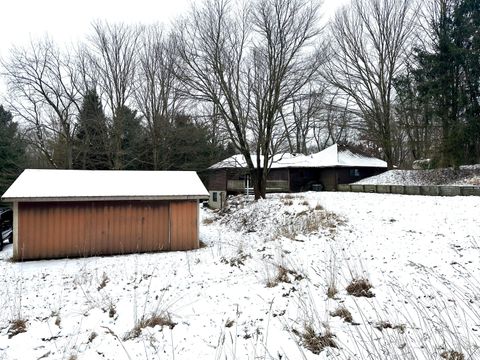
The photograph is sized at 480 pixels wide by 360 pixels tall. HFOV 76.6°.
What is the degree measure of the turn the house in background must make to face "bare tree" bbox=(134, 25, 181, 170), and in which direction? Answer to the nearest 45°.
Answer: approximately 90° to its right

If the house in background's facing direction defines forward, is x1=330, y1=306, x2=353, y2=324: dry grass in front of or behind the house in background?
in front

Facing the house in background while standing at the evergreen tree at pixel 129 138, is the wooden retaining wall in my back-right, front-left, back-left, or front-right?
front-right

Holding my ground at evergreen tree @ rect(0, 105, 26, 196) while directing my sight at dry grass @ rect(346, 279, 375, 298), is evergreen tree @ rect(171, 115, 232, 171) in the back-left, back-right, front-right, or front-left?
front-left

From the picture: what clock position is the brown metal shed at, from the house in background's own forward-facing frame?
The brown metal shed is roughly at 1 o'clock from the house in background.

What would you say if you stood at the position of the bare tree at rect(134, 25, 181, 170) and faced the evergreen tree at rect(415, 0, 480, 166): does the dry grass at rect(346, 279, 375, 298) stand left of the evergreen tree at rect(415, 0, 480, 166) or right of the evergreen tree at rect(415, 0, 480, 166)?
right

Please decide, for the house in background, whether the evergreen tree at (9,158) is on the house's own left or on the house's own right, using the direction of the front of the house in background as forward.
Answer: on the house's own right

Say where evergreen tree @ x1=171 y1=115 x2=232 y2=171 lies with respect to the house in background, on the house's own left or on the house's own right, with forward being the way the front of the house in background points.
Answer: on the house's own right

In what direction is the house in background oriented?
toward the camera

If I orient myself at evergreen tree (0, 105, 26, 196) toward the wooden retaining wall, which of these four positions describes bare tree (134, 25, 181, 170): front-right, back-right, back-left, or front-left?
front-left

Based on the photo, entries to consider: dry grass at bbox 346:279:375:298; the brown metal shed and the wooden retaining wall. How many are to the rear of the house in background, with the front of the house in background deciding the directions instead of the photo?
0

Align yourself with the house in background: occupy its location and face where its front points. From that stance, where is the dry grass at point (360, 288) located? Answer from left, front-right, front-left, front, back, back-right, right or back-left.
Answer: front

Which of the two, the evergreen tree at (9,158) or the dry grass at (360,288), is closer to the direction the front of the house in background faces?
the dry grass

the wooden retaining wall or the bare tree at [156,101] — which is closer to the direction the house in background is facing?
the wooden retaining wall

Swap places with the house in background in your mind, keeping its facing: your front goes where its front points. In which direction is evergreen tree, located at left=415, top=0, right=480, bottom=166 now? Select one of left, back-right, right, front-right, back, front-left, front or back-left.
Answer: front-left

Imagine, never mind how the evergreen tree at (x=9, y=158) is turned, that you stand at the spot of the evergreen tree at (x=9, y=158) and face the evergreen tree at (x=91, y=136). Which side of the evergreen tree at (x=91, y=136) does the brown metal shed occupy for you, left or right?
right
